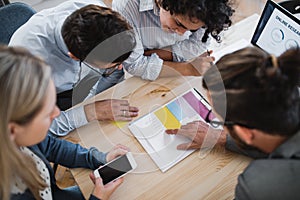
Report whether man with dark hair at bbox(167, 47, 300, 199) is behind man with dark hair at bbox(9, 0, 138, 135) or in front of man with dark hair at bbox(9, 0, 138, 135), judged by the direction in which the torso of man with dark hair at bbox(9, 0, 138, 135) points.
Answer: in front

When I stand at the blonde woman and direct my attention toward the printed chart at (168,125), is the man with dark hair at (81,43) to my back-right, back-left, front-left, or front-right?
front-left

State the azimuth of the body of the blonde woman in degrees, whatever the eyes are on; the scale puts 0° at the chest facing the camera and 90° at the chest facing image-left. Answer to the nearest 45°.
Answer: approximately 270°

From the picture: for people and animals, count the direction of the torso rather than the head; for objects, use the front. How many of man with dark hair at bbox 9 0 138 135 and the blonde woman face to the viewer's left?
0

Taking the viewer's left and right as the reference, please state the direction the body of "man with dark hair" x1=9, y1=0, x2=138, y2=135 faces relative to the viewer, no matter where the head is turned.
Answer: facing the viewer and to the right of the viewer

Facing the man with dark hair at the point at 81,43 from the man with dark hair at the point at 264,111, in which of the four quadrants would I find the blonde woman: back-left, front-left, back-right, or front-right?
front-left
